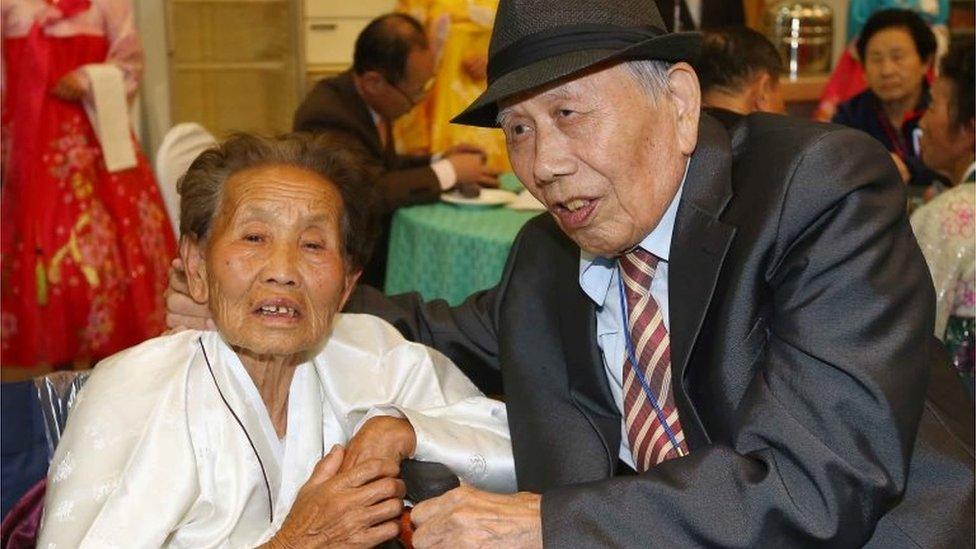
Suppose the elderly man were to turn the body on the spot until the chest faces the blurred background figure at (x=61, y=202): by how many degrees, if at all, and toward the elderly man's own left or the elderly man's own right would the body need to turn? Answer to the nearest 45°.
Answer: approximately 90° to the elderly man's own right

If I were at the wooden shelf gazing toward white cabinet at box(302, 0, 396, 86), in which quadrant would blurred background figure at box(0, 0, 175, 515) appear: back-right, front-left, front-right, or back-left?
front-left

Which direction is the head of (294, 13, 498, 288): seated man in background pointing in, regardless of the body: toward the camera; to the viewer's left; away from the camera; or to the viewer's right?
to the viewer's right

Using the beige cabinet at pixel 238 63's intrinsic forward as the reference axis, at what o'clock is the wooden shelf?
The wooden shelf is roughly at 9 o'clock from the beige cabinet.

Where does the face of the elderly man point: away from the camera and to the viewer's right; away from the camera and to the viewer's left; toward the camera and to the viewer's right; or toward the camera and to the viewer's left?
toward the camera and to the viewer's left

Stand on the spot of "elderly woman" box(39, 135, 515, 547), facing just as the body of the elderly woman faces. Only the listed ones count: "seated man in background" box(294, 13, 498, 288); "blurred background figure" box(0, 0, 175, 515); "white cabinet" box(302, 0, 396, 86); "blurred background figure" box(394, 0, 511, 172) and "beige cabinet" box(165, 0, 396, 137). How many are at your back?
5

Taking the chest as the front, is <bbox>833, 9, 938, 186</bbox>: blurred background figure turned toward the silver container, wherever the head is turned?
no

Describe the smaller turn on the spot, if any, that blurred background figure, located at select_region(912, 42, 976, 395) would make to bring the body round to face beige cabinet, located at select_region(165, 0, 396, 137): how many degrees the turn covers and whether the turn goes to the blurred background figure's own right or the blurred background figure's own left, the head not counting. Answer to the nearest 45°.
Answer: approximately 45° to the blurred background figure's own right

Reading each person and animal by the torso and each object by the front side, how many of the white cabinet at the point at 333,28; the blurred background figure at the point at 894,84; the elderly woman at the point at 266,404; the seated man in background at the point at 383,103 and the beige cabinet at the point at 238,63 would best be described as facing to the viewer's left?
0

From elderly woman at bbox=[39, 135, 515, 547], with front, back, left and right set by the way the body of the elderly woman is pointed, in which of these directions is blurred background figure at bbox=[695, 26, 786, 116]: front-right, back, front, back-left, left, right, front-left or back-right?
back-left

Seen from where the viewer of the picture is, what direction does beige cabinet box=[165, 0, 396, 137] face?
facing the viewer

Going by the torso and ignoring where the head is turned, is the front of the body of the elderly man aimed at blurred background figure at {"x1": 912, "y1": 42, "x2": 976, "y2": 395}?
no

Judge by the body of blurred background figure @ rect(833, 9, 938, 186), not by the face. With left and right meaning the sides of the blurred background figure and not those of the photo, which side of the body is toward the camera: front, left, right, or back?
front

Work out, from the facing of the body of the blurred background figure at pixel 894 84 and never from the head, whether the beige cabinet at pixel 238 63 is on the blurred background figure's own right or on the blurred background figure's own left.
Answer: on the blurred background figure's own right

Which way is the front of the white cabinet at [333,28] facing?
toward the camera

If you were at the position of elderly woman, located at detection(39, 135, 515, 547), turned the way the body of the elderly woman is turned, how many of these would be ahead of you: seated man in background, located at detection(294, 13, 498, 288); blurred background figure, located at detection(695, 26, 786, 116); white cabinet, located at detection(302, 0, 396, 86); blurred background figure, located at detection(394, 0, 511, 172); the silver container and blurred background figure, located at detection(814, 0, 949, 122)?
0

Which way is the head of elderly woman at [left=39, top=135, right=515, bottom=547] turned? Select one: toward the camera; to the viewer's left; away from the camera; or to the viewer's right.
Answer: toward the camera
